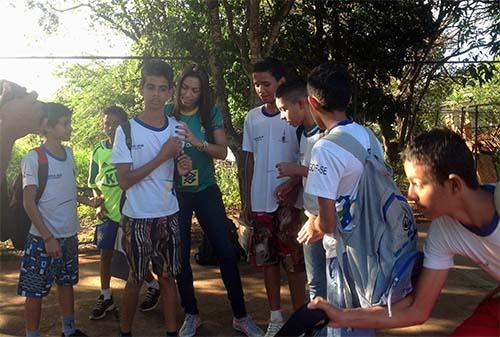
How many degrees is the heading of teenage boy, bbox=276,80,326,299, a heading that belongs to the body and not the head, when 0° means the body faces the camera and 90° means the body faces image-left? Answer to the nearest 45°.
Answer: approximately 45°

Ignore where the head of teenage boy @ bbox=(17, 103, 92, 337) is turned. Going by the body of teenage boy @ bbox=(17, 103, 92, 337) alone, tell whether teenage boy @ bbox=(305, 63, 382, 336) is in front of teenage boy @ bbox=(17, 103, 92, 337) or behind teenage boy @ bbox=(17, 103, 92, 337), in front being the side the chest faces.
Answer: in front

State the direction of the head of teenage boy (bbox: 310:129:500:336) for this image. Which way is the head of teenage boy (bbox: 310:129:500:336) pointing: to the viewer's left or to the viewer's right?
to the viewer's left

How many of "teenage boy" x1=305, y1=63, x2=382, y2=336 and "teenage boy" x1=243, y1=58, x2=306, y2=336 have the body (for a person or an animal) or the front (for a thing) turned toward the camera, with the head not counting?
1

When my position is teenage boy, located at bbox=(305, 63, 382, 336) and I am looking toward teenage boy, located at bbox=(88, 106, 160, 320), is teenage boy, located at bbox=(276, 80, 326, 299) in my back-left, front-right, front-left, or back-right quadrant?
front-right

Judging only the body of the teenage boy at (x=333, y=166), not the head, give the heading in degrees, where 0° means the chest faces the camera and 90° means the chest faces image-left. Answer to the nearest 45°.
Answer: approximately 135°

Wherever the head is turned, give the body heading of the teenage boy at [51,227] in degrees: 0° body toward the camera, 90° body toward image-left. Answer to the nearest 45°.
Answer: approximately 315°

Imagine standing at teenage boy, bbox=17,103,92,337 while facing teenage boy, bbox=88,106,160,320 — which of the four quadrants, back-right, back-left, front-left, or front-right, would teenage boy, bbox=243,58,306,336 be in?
front-right

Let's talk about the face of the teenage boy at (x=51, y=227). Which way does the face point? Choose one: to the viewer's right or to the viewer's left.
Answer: to the viewer's right

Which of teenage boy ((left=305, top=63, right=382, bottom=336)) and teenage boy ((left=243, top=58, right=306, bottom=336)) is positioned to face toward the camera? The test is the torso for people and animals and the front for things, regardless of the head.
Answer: teenage boy ((left=243, top=58, right=306, bottom=336))

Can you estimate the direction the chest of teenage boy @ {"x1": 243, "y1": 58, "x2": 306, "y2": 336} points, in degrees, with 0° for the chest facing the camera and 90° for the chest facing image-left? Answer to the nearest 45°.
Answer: approximately 0°

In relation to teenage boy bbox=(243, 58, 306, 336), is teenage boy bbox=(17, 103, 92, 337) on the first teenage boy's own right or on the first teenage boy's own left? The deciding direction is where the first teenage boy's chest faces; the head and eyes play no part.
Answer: on the first teenage boy's own right

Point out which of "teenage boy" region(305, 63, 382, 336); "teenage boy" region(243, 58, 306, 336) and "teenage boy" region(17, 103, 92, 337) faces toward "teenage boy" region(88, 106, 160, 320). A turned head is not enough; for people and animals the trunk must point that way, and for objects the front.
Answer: "teenage boy" region(305, 63, 382, 336)

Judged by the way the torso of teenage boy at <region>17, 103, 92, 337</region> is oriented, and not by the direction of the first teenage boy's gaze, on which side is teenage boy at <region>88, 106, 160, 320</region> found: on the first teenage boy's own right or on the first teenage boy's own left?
on the first teenage boy's own left
